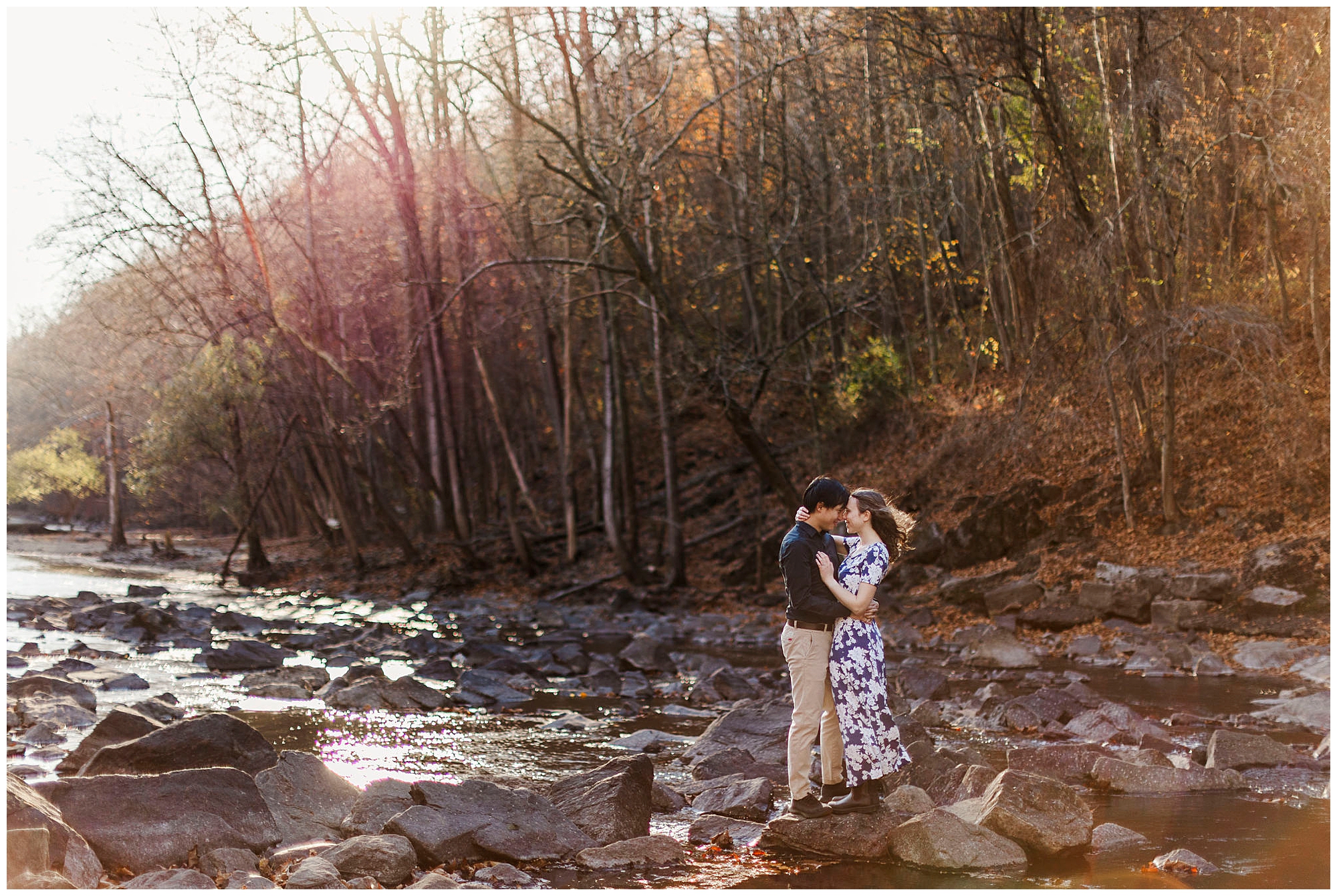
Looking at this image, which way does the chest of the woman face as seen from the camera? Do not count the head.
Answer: to the viewer's left

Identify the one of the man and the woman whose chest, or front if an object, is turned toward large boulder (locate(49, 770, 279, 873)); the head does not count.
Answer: the woman

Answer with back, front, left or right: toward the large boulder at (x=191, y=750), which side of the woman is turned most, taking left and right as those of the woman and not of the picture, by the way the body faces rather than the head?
front

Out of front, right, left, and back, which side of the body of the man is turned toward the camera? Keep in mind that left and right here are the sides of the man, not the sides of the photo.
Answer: right

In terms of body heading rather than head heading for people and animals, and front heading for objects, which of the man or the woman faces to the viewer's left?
the woman

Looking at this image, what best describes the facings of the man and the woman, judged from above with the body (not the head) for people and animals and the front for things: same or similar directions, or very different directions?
very different directions

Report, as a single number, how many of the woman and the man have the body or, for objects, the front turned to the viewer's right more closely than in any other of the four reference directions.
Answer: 1

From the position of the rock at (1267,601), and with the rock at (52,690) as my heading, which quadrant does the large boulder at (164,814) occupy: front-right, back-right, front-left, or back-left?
front-left

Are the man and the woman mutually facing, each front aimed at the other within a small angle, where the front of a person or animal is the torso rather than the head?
yes

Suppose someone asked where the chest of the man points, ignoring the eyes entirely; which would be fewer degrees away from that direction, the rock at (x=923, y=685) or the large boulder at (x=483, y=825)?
the rock

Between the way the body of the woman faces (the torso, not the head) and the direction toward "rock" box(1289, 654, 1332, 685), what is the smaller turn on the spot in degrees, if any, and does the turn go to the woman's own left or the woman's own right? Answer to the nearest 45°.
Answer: approximately 135° to the woman's own right

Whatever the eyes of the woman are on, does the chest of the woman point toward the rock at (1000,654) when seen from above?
no

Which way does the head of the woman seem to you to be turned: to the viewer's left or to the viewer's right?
to the viewer's left

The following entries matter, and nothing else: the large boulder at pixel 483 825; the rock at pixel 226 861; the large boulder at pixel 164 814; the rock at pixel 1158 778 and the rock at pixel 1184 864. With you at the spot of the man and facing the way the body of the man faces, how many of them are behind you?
3

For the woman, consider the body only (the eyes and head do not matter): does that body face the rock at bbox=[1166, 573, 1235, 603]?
no

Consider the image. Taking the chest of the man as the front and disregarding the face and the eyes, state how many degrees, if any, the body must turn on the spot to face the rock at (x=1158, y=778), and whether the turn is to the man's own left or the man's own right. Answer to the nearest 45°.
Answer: approximately 45° to the man's own left

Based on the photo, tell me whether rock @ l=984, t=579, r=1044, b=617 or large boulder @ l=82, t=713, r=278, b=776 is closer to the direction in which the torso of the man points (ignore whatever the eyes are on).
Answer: the rock

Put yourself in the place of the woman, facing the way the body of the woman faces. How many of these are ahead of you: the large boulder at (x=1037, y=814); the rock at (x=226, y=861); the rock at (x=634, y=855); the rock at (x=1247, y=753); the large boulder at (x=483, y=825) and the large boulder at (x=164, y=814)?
4

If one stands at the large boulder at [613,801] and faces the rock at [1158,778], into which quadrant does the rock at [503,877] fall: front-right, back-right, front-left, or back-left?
back-right
